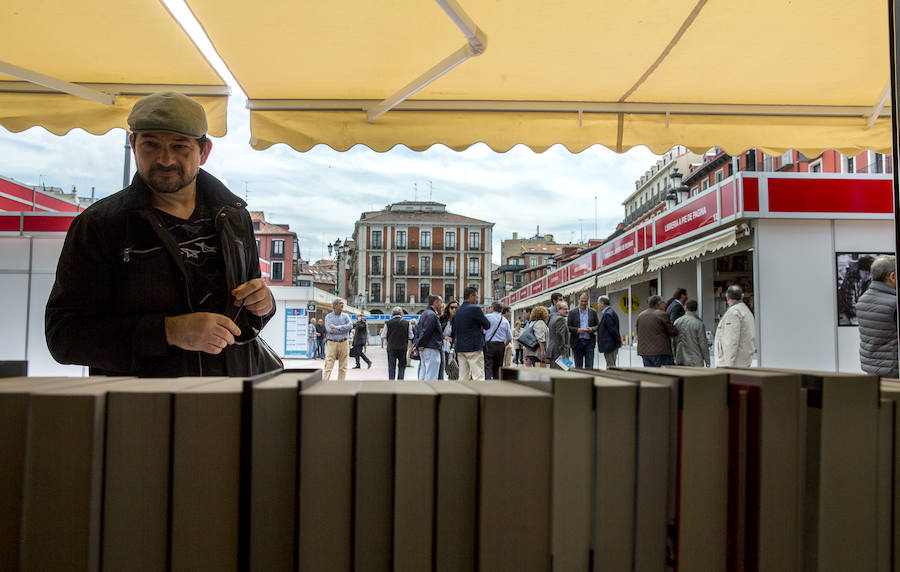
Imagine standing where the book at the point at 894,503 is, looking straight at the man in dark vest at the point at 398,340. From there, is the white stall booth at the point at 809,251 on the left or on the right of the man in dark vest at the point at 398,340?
right

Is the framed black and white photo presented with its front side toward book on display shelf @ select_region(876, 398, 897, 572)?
yes

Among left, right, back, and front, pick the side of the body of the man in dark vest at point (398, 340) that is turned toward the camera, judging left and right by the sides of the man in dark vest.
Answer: back

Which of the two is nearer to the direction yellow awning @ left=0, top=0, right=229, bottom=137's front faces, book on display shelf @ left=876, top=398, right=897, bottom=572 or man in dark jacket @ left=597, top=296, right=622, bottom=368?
the man in dark jacket

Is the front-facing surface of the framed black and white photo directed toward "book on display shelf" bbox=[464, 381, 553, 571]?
yes

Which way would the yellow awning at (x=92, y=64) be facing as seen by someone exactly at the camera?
facing away from the viewer

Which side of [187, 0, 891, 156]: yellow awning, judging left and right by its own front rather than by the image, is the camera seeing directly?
back

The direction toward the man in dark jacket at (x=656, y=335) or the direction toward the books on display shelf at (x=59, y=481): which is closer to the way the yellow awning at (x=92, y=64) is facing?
the man in dark jacket

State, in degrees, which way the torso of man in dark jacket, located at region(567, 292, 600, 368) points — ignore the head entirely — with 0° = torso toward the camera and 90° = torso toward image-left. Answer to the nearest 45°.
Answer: approximately 0°

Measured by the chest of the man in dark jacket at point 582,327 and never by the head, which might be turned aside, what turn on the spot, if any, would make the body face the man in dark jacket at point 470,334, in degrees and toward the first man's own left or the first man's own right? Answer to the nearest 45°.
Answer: approximately 45° to the first man's own right

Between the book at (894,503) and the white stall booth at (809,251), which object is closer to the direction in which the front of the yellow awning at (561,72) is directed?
the white stall booth

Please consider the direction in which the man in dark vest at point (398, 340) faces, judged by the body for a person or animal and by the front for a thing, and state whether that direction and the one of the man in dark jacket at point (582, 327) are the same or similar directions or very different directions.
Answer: very different directions
